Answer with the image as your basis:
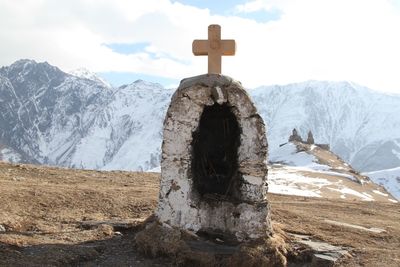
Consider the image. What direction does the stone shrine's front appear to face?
toward the camera
